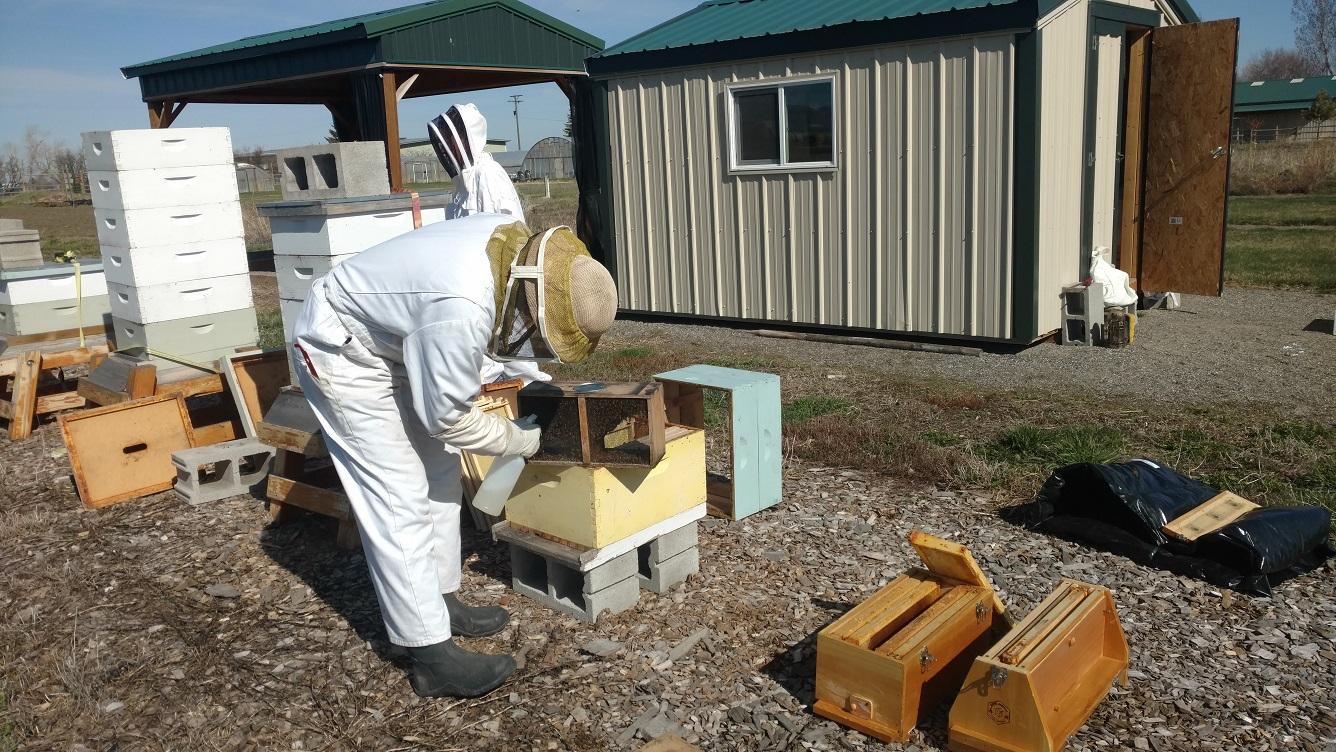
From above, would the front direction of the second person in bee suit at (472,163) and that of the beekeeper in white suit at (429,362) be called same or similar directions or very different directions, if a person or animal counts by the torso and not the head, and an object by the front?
very different directions

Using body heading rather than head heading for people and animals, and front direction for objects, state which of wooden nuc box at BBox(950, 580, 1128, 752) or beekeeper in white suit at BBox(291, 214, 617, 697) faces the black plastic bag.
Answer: the beekeeper in white suit

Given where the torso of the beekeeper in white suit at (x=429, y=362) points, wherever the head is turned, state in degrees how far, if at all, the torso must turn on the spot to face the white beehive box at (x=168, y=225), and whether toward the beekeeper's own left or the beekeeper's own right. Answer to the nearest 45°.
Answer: approximately 135° to the beekeeper's own left

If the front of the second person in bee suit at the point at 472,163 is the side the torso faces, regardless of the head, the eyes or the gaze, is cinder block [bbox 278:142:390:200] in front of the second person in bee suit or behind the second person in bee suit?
in front

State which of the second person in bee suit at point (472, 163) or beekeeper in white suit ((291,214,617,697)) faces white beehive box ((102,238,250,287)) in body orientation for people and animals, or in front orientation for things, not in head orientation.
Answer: the second person in bee suit

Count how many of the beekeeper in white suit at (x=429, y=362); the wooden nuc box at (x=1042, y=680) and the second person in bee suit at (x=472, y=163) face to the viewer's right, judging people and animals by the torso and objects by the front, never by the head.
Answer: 1

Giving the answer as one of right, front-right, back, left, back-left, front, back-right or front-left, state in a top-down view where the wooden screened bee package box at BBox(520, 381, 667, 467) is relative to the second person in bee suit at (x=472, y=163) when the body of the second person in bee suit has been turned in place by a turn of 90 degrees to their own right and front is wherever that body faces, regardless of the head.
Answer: back

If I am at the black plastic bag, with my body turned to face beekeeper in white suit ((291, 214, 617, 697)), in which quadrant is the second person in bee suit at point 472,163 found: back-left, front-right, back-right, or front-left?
front-right

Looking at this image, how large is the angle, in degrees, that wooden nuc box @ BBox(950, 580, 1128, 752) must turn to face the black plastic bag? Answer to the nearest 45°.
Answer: approximately 135° to its right

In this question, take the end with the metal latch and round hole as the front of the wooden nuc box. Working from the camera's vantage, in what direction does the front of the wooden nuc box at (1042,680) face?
facing the viewer and to the left of the viewer

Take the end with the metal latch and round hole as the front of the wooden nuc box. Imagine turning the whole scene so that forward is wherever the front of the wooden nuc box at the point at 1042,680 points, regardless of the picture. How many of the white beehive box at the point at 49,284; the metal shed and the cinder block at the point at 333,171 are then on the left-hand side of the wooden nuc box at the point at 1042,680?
0

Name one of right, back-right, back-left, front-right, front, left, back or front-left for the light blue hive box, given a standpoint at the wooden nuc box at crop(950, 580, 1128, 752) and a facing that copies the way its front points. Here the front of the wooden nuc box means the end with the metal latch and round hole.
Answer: right

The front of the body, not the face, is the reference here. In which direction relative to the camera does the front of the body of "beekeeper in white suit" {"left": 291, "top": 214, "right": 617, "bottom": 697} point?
to the viewer's right

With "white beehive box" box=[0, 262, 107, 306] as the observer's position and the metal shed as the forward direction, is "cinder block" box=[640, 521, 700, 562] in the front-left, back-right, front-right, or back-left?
front-right

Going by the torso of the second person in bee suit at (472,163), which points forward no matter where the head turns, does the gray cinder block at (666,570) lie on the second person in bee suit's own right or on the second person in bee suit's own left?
on the second person in bee suit's own left

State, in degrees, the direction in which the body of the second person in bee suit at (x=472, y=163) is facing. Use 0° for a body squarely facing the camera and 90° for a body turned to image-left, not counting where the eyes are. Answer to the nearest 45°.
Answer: approximately 90°

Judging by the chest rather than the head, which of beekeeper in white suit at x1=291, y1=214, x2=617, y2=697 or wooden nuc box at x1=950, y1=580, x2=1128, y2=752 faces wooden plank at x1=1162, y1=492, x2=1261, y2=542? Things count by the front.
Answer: the beekeeper in white suit
